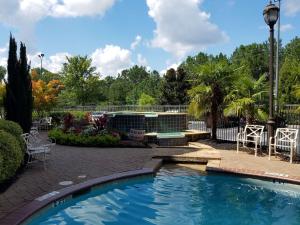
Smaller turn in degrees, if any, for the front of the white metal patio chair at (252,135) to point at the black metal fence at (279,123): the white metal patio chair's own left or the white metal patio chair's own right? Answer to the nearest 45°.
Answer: approximately 180°

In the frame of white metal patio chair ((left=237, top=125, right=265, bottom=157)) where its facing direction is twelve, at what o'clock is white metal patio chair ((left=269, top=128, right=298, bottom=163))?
white metal patio chair ((left=269, top=128, right=298, bottom=163)) is roughly at 9 o'clock from white metal patio chair ((left=237, top=125, right=265, bottom=157)).

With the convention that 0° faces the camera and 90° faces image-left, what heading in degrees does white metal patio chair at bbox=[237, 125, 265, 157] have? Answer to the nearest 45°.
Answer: approximately 45°

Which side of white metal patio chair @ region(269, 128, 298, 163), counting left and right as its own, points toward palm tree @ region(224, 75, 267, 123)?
right

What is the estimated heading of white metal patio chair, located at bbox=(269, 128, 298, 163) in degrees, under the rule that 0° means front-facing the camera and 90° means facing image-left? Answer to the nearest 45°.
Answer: approximately 45°
